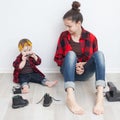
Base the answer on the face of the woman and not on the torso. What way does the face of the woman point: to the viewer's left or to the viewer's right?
to the viewer's left

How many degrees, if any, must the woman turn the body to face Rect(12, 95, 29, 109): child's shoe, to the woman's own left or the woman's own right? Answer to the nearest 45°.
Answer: approximately 90° to the woman's own right

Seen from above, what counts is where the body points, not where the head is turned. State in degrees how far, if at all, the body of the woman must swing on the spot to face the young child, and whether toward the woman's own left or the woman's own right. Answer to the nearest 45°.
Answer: approximately 90° to the woman's own right

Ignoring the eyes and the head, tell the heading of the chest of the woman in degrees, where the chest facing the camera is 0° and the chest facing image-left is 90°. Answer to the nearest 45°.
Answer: approximately 0°
